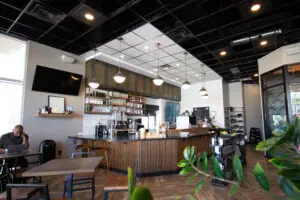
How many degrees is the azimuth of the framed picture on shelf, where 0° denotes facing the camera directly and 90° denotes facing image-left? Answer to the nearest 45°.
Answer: approximately 0°

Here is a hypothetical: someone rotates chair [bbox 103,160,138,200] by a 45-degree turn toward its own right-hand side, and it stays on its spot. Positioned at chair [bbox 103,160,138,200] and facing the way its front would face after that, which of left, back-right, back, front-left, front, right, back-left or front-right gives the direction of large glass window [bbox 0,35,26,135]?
front

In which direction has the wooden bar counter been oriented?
toward the camera

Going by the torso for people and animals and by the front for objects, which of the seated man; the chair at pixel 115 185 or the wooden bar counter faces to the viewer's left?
the chair

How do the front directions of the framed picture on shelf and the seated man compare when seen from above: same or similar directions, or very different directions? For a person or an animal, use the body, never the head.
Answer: same or similar directions

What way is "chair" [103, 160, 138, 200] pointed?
to the viewer's left

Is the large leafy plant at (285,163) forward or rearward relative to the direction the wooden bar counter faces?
forward

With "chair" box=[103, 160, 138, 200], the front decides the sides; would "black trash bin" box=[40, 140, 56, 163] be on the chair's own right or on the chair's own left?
on the chair's own right

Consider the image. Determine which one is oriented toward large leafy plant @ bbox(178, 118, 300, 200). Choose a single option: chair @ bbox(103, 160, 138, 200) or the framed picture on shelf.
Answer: the framed picture on shelf

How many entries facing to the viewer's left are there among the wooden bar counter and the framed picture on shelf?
0

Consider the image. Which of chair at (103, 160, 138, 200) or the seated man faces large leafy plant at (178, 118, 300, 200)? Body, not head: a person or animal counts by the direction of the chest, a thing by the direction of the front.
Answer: the seated man

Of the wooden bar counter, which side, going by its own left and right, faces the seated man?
right

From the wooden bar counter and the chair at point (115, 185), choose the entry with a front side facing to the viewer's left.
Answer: the chair

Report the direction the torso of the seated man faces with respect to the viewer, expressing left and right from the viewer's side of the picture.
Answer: facing the viewer
